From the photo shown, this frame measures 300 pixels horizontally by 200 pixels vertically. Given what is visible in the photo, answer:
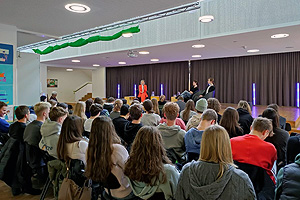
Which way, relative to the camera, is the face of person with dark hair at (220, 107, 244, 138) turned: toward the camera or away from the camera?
away from the camera

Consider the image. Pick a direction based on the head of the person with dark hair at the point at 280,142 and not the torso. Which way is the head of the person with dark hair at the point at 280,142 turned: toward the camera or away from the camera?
away from the camera

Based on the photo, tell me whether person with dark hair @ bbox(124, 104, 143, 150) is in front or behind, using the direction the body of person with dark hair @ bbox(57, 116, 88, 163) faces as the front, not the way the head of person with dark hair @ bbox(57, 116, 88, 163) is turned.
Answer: in front

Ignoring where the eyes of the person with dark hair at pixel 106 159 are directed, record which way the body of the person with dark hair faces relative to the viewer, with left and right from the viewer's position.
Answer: facing away from the viewer and to the right of the viewer

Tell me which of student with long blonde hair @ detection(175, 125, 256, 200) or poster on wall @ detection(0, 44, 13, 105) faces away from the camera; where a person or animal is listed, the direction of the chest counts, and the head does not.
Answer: the student with long blonde hair

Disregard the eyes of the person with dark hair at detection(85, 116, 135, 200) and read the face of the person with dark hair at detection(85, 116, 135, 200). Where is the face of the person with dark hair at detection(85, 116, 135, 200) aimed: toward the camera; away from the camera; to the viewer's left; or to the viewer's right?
away from the camera

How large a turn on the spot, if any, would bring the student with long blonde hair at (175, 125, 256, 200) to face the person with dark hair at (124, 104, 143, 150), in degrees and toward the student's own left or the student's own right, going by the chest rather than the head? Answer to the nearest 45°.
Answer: approximately 45° to the student's own left

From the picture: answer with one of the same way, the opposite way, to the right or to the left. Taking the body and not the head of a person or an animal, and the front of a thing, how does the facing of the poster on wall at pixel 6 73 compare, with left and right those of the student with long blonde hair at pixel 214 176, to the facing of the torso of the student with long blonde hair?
to the right

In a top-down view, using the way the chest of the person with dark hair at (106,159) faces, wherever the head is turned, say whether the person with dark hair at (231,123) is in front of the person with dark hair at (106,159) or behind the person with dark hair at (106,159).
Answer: in front

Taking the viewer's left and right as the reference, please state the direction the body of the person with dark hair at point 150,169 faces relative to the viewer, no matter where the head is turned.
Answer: facing away from the viewer

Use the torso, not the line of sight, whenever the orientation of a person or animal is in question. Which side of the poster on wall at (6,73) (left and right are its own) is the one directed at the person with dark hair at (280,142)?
front

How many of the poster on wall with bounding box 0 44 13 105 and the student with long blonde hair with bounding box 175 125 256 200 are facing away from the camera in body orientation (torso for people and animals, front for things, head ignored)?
1

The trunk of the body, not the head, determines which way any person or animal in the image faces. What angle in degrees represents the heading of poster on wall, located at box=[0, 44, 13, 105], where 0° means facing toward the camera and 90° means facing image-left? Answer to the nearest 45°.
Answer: approximately 315°
